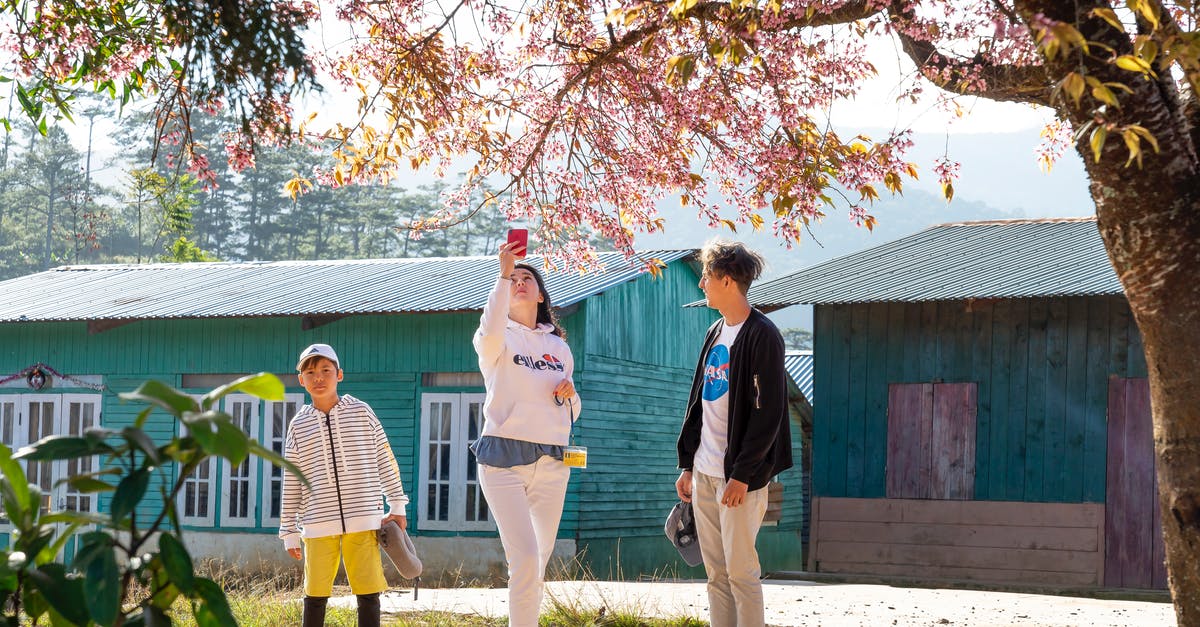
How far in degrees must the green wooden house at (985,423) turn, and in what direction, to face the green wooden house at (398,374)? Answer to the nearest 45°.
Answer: approximately 90° to its right

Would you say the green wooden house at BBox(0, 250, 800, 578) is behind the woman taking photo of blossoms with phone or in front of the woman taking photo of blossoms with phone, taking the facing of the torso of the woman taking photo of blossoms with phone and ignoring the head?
behind

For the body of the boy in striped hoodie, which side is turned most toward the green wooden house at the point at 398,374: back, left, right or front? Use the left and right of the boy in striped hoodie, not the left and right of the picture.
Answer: back

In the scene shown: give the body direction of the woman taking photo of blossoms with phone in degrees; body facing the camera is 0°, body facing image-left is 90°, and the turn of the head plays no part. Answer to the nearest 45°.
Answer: approximately 0°

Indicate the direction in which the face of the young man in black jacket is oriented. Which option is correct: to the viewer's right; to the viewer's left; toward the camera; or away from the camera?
to the viewer's left

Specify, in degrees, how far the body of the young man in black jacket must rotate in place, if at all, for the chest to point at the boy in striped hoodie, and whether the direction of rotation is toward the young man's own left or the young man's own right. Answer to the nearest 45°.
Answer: approximately 45° to the young man's own right

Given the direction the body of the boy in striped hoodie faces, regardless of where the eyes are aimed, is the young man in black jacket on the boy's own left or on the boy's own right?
on the boy's own left

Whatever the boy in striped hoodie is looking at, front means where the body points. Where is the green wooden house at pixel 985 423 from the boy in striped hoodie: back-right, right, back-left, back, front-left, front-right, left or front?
back-left

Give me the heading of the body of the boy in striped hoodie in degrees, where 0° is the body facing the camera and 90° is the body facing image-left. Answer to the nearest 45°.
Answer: approximately 0°
